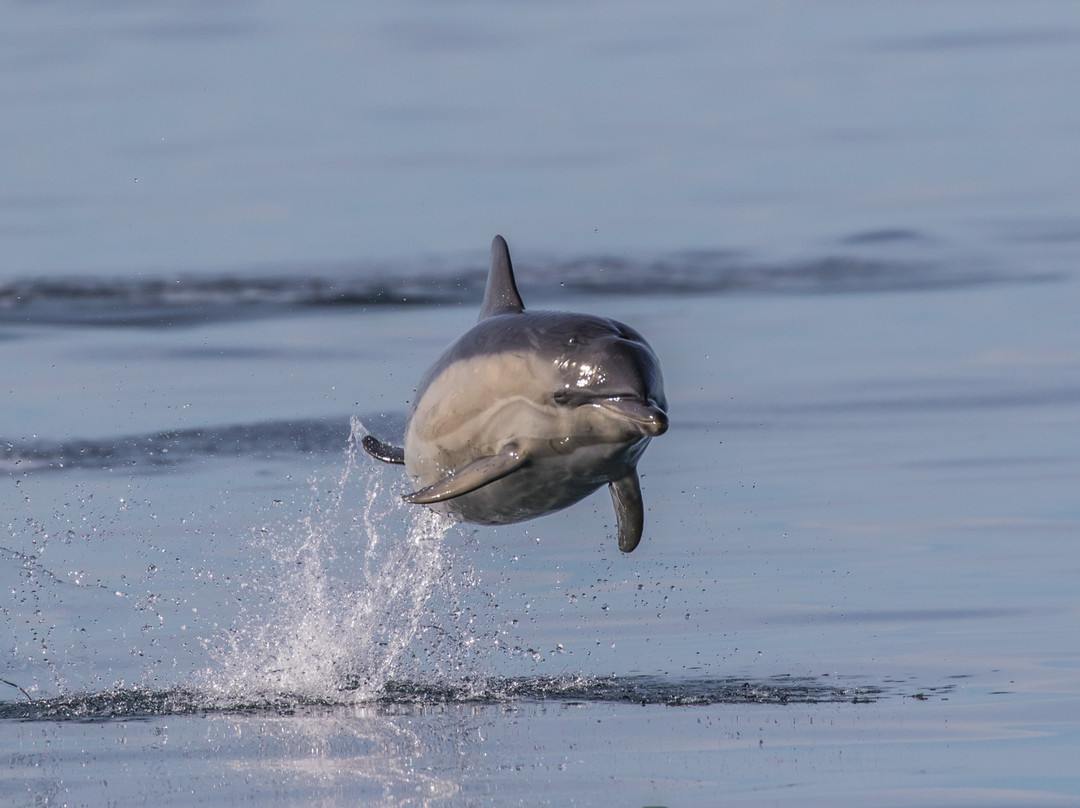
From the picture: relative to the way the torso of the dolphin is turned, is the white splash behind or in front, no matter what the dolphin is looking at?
behind
